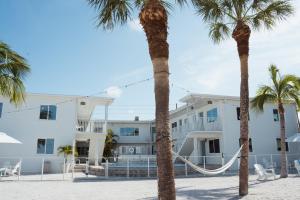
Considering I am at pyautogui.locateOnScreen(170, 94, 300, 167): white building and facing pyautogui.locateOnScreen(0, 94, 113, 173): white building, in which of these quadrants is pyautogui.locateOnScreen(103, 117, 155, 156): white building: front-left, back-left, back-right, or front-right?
front-right

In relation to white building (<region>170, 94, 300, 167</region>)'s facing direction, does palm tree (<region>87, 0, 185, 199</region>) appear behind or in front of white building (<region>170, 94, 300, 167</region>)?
in front

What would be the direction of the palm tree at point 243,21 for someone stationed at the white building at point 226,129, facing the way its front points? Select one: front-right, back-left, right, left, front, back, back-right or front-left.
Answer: front-left

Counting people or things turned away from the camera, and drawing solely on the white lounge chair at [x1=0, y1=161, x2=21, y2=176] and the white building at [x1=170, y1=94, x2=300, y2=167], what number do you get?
0

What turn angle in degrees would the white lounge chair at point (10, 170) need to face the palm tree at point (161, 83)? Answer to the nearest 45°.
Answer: approximately 90° to its left

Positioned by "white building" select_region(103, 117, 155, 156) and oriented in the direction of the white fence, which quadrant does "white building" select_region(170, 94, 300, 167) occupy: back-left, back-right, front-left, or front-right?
front-left

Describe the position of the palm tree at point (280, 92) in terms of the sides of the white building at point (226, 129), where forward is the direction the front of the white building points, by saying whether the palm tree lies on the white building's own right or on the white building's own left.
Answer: on the white building's own left

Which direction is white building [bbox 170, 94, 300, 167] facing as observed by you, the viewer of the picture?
facing the viewer and to the left of the viewer

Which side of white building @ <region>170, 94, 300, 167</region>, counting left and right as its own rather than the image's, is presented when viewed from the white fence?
front
